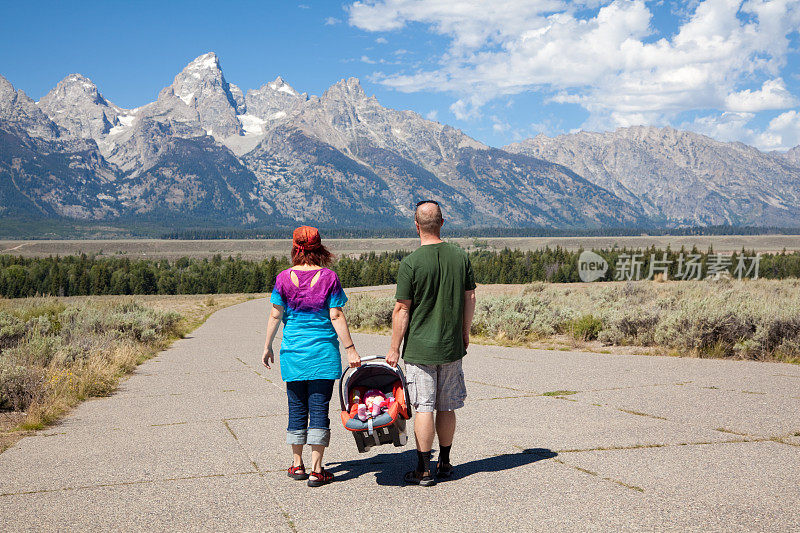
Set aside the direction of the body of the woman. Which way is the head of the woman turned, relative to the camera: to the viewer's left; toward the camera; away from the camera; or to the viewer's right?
away from the camera

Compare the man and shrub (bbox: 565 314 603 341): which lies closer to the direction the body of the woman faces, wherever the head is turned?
the shrub

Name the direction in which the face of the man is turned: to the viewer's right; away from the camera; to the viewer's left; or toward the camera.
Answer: away from the camera

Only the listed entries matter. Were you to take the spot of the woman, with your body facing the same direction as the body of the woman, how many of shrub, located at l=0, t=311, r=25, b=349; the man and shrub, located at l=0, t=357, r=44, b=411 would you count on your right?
1

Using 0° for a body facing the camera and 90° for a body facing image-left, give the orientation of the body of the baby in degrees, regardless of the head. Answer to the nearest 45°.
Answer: approximately 0°

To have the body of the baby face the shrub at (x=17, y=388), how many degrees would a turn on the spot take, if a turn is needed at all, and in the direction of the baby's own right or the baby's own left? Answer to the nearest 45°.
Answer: approximately 135° to the baby's own right

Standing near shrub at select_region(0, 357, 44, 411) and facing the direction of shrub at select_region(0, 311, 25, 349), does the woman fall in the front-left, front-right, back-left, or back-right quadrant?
back-right

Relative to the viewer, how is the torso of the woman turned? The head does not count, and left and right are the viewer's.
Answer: facing away from the viewer

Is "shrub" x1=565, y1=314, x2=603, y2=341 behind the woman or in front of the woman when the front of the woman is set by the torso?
in front

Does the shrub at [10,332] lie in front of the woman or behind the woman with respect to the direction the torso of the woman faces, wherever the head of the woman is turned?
in front
